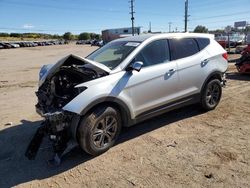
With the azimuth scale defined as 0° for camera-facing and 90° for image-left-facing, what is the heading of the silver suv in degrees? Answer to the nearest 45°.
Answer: approximately 45°
